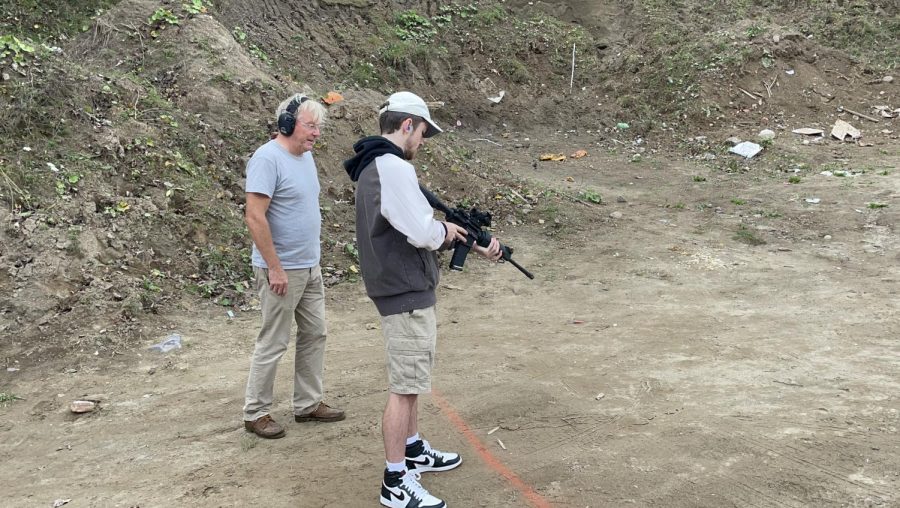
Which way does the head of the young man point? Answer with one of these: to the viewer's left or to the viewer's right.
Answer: to the viewer's right

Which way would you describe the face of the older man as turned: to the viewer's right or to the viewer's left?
to the viewer's right

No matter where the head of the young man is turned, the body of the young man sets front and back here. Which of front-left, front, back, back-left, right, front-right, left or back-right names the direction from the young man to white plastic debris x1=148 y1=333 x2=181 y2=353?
back-left

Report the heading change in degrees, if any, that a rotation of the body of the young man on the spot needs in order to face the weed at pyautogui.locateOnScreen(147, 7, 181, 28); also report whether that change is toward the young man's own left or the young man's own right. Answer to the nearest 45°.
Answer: approximately 135° to the young man's own left

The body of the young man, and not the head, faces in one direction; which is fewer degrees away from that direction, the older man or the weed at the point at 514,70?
the weed

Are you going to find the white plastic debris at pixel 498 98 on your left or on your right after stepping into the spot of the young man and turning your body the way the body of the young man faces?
on your left

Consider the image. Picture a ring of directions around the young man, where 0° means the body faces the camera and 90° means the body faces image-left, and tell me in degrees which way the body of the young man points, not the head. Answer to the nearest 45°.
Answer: approximately 270°

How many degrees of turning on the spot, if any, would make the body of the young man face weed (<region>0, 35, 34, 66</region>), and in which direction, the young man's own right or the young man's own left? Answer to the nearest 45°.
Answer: approximately 135° to the young man's own left

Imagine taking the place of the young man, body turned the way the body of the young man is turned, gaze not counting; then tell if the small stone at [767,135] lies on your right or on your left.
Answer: on your left
